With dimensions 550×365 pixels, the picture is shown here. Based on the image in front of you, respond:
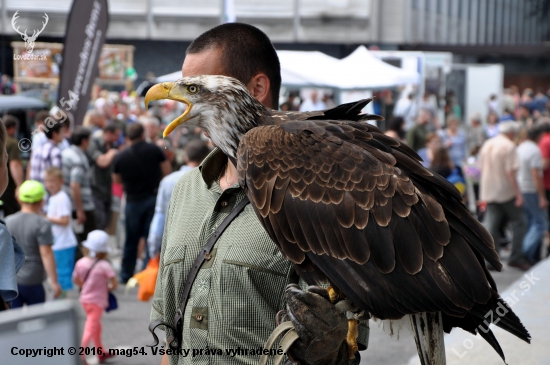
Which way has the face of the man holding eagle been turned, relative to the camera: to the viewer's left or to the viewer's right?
to the viewer's left

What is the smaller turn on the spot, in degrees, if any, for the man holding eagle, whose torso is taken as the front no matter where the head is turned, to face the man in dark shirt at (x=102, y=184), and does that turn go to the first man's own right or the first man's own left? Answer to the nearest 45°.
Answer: approximately 90° to the first man's own right

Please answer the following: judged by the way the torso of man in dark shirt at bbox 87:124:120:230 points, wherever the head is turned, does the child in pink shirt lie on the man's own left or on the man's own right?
on the man's own right

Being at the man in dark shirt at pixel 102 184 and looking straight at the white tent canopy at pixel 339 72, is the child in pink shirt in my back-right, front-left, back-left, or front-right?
back-right

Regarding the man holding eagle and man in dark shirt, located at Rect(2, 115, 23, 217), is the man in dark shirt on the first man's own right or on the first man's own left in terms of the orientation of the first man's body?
on the first man's own right

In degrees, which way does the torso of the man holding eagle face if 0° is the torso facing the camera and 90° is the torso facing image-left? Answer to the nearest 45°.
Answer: approximately 45°
